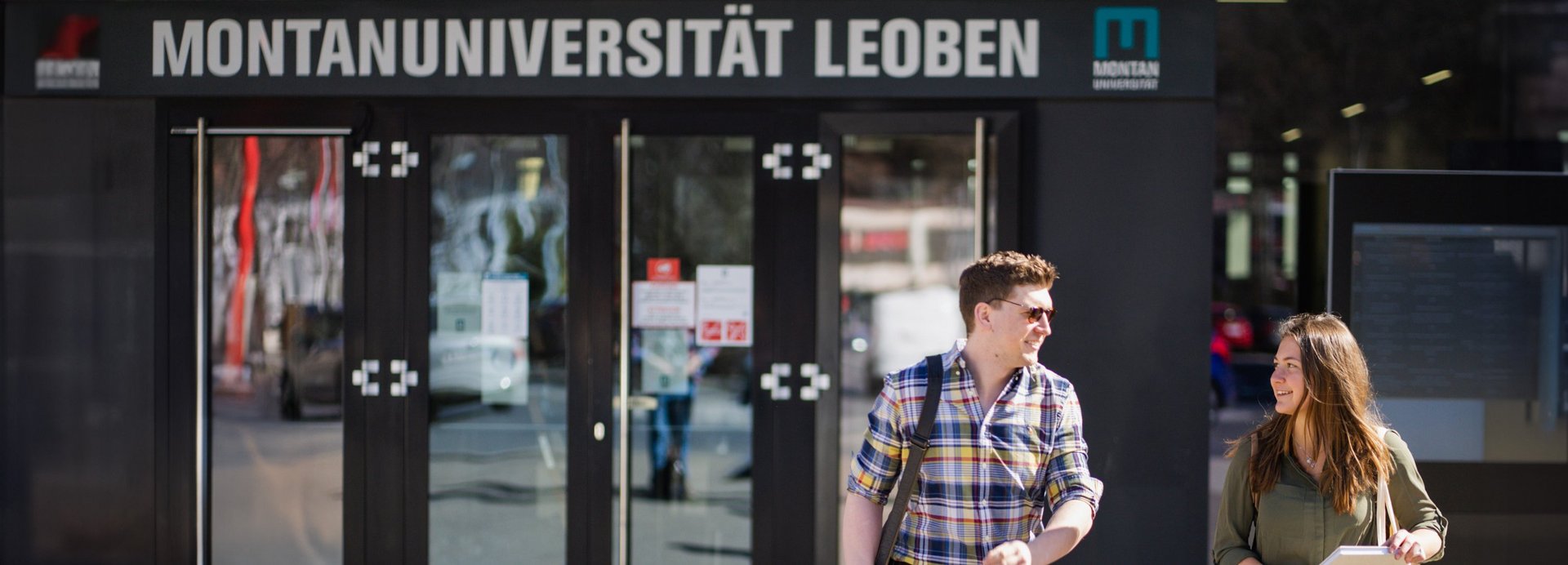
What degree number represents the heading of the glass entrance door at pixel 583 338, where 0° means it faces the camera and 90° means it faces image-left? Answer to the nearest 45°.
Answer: approximately 0°

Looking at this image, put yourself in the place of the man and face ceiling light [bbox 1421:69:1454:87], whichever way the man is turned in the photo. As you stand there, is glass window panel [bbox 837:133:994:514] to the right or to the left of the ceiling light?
left

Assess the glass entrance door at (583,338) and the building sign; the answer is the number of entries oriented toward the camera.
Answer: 2

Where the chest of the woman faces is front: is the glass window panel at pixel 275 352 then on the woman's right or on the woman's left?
on the woman's right

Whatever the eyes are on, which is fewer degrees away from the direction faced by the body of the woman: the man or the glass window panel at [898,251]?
the man

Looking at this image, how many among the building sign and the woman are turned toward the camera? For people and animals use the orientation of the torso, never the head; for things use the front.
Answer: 2
